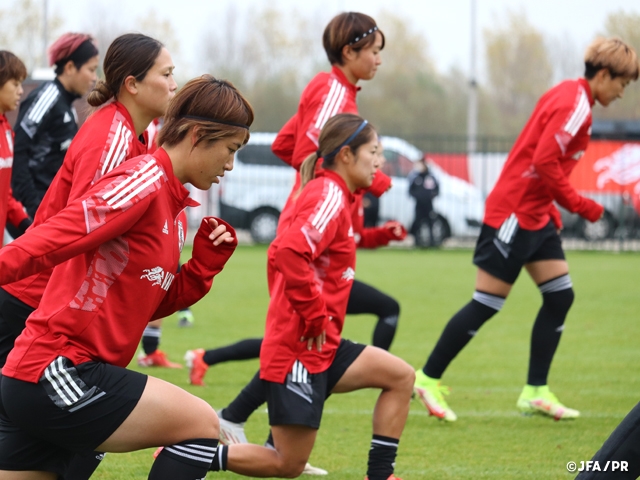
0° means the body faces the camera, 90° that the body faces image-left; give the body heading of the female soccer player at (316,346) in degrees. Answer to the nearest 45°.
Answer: approximately 270°

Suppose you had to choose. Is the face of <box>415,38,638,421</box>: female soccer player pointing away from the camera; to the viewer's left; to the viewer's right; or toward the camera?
to the viewer's right

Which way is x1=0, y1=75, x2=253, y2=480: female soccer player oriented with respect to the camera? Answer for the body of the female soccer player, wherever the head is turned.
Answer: to the viewer's right

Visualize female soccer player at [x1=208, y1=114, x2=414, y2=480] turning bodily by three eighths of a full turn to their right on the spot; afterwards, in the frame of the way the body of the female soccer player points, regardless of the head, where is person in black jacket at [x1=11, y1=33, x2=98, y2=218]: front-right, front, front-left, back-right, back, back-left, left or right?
right

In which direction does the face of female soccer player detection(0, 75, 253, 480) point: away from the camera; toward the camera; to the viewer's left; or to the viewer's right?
to the viewer's right

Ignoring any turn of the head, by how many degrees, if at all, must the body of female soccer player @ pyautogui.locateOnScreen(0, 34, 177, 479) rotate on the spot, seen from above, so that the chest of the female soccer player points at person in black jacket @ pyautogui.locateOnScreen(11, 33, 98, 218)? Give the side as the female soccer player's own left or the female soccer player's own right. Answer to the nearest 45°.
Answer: approximately 90° to the female soccer player's own left

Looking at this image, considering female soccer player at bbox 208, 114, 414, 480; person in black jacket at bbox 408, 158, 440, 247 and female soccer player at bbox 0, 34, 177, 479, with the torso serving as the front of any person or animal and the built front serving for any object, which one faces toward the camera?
the person in black jacket

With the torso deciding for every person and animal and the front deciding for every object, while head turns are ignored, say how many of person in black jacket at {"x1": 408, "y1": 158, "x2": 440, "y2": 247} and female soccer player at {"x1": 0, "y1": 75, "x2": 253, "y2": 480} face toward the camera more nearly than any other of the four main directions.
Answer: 1

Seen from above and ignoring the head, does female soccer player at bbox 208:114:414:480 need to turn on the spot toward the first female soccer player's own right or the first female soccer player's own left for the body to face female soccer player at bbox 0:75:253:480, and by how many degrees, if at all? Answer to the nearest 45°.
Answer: approximately 135° to the first female soccer player's own right

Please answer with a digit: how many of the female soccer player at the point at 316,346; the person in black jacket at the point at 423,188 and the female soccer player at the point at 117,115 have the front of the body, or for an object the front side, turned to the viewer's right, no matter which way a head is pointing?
2

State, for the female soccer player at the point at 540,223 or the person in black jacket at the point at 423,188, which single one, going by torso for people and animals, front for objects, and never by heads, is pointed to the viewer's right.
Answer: the female soccer player

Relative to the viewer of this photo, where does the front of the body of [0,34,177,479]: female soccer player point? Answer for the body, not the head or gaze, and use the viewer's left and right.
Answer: facing to the right of the viewer

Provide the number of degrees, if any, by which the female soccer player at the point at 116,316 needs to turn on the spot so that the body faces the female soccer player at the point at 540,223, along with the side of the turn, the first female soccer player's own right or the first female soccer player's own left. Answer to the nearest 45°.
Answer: approximately 45° to the first female soccer player's own left
